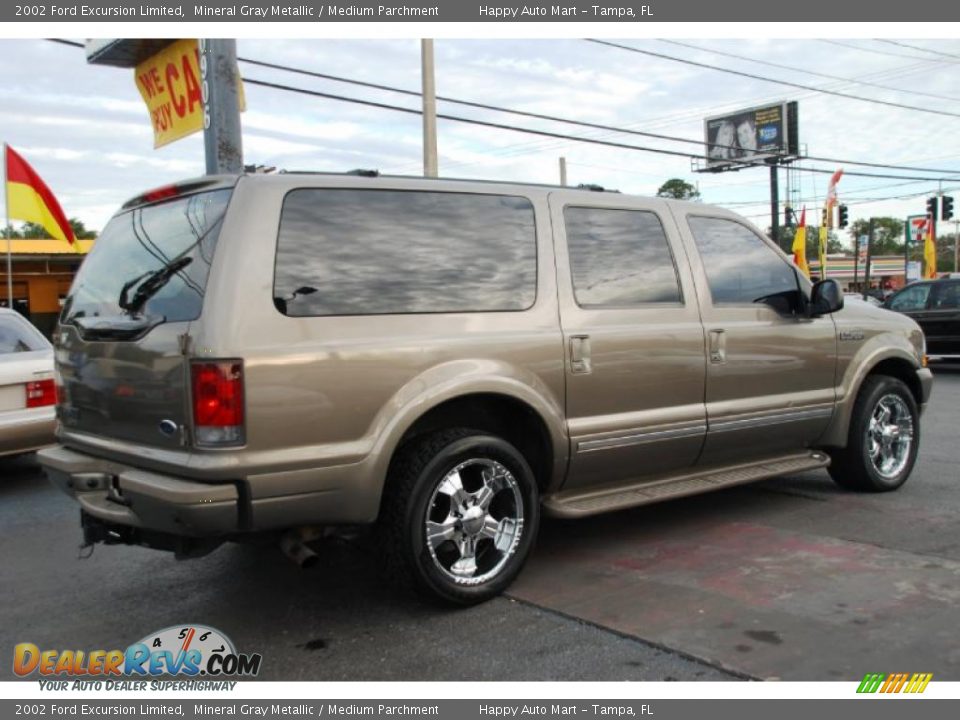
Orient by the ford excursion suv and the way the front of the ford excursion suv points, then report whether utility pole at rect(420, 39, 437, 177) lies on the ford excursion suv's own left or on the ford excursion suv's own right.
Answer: on the ford excursion suv's own left

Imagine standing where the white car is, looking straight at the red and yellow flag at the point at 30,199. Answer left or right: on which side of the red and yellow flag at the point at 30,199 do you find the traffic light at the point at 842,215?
right

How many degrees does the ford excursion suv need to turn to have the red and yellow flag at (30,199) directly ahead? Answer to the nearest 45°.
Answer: approximately 90° to its left

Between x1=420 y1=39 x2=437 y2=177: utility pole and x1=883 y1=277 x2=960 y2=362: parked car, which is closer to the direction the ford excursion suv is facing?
the parked car

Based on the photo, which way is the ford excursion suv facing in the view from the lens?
facing away from the viewer and to the right of the viewer

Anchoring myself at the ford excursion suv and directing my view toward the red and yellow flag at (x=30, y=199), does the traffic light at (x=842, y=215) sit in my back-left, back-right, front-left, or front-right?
front-right

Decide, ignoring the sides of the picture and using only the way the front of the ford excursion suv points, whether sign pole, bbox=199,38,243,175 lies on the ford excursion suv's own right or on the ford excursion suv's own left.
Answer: on the ford excursion suv's own left

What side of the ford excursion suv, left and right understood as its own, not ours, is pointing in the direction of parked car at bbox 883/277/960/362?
front

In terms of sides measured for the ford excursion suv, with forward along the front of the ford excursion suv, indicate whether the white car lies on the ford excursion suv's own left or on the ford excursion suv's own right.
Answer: on the ford excursion suv's own left
